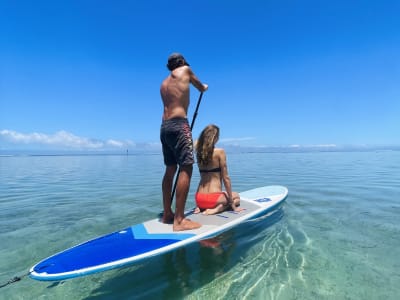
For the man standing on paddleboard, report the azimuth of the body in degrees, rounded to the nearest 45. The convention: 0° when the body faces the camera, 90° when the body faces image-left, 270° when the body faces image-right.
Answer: approximately 225°

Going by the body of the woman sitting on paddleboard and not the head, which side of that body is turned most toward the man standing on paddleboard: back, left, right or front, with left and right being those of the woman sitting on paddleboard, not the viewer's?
back

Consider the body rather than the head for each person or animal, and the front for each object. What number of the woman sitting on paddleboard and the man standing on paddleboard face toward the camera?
0

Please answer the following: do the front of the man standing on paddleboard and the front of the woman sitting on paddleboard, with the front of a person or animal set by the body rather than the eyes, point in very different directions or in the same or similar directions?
same or similar directions

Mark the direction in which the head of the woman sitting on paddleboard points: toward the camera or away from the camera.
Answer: away from the camera

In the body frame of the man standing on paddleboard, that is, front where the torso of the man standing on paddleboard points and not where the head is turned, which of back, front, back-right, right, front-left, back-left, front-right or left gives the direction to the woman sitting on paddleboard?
front

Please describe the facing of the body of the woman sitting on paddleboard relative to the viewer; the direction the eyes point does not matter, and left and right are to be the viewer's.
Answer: facing away from the viewer and to the right of the viewer

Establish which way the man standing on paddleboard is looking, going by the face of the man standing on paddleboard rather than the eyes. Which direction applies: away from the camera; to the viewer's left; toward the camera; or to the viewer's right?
away from the camera
